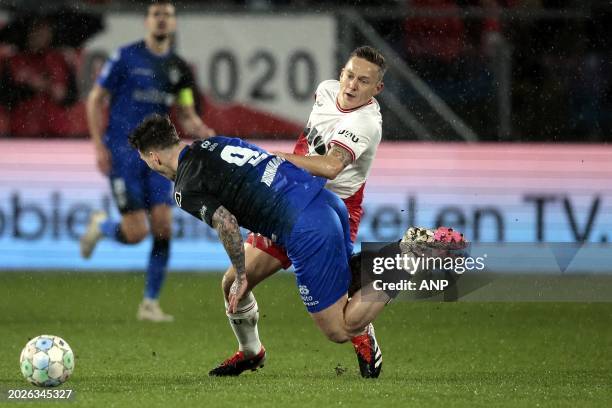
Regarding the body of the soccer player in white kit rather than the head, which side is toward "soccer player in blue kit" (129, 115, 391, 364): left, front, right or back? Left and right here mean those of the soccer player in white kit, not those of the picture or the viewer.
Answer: front

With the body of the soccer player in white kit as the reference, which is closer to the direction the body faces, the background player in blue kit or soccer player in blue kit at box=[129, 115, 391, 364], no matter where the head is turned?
the soccer player in blue kit

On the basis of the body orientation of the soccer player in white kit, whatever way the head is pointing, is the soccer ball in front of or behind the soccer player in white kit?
in front

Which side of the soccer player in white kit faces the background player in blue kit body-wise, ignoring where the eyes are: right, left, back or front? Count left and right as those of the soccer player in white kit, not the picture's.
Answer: right

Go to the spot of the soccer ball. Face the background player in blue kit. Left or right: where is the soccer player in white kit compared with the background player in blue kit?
right

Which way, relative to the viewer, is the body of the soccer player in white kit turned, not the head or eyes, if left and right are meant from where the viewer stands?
facing the viewer and to the left of the viewer

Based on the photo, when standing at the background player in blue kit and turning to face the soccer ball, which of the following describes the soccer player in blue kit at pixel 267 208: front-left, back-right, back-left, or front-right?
front-left

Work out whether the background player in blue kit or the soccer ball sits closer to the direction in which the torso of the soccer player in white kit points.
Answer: the soccer ball
